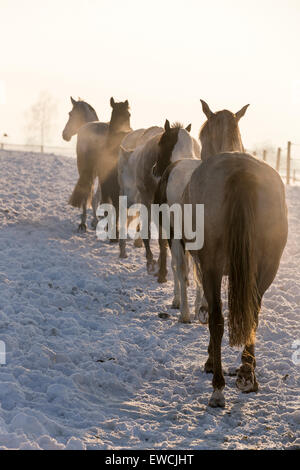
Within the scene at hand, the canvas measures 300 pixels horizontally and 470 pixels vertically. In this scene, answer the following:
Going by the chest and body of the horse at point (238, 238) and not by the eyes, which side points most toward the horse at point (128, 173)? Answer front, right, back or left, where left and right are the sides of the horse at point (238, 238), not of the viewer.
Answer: front

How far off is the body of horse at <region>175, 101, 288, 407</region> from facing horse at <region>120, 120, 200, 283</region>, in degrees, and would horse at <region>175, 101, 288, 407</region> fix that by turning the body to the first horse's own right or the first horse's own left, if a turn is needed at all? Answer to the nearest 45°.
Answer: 0° — it already faces it

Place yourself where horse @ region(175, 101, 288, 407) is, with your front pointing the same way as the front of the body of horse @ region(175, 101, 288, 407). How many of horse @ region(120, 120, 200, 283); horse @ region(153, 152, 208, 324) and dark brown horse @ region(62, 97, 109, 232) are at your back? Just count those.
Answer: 0

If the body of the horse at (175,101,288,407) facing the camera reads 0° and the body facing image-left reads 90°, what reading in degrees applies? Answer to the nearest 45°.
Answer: approximately 180°

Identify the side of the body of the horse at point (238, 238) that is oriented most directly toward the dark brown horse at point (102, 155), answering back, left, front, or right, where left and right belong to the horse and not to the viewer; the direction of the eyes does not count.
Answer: front

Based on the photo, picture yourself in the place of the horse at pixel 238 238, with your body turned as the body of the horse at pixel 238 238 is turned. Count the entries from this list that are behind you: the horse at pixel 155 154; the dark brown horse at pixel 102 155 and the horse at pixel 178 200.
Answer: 0
